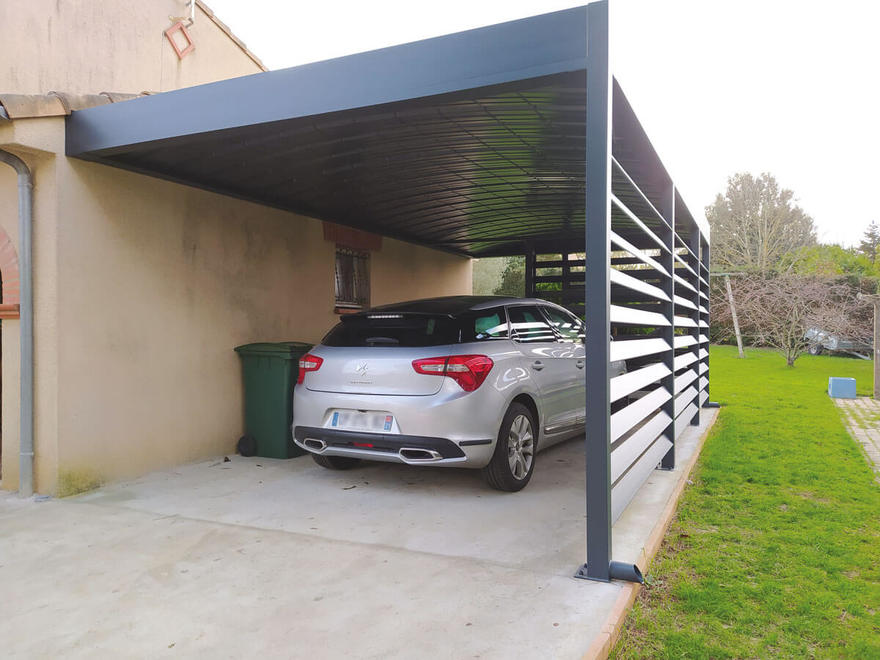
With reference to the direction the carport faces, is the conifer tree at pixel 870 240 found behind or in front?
behind

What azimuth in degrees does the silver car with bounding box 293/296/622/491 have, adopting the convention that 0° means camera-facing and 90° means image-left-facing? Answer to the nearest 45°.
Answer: approximately 225°

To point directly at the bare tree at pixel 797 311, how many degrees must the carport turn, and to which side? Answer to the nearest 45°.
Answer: approximately 180°

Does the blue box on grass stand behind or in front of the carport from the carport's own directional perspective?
behind

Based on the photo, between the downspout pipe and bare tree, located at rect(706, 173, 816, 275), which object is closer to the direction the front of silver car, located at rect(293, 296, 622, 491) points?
the bare tree

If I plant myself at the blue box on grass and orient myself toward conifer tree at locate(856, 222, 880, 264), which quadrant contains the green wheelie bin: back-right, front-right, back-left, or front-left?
back-left

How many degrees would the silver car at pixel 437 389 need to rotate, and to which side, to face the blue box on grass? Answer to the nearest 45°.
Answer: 0° — it already faces it

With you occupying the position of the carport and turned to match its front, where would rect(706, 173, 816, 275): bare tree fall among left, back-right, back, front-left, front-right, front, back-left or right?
back

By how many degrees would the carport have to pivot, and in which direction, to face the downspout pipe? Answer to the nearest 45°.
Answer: approximately 45° to its right

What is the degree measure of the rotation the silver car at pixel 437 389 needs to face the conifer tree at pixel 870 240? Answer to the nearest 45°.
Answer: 0° — it already faces it

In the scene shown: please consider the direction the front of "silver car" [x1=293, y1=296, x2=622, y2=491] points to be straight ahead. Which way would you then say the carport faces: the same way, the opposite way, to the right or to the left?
the opposite way
